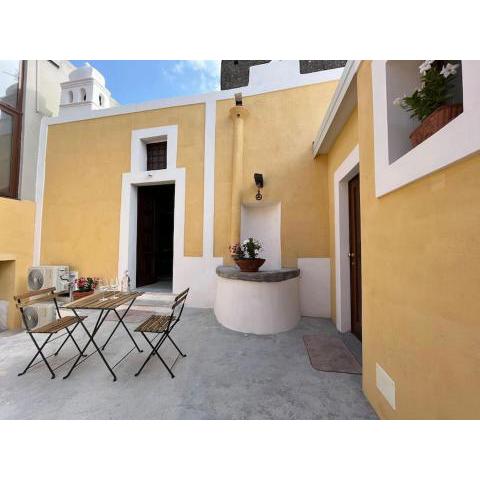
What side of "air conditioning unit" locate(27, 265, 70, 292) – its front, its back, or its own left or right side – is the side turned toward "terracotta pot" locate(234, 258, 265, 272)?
left

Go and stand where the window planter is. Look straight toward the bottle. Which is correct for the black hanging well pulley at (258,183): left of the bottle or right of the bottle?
right

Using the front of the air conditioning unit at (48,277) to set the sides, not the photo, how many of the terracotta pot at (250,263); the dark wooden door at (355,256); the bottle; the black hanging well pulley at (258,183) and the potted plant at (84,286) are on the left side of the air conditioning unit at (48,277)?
5

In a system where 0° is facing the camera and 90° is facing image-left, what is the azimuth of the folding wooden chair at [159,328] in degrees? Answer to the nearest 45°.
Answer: approximately 90°

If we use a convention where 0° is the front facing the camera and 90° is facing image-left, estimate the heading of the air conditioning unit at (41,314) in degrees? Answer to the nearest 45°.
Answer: approximately 45°

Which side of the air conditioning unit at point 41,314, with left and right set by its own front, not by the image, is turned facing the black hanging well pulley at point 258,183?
left

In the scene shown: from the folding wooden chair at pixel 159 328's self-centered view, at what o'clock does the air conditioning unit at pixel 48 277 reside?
The air conditioning unit is roughly at 2 o'clock from the folding wooden chair.

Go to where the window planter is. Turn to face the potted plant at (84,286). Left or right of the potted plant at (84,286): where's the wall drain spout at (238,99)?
right

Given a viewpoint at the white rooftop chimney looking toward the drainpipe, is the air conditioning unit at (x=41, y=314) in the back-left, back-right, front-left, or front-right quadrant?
front-right

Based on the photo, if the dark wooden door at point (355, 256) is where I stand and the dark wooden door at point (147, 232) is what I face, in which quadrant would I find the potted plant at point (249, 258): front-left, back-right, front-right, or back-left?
front-left
